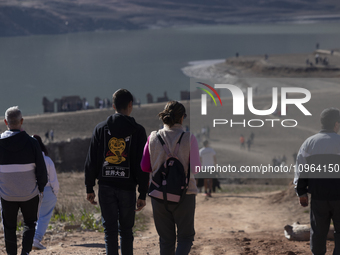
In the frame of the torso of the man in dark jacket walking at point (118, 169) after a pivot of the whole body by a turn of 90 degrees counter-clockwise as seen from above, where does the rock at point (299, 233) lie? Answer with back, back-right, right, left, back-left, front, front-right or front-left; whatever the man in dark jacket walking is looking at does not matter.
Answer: back-right

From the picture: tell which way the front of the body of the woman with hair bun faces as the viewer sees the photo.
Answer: away from the camera

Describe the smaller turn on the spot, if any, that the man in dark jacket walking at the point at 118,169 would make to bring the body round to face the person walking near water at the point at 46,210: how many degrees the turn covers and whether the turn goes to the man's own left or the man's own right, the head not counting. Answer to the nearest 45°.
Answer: approximately 45° to the man's own left

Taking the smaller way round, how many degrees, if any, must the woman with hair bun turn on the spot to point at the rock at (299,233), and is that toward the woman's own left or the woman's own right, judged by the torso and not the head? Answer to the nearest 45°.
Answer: approximately 45° to the woman's own right

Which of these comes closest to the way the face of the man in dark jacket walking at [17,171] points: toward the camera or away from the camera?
away from the camera

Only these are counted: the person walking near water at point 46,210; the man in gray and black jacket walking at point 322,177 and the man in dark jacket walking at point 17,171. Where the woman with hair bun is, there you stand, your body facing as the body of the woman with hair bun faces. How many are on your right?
1

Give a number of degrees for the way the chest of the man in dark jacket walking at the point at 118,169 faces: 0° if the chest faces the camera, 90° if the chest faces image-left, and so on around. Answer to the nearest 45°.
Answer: approximately 180°

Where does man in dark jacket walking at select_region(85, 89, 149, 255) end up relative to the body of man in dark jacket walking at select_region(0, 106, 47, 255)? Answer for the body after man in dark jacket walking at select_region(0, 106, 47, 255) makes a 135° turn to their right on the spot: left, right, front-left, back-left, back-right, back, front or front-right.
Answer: front

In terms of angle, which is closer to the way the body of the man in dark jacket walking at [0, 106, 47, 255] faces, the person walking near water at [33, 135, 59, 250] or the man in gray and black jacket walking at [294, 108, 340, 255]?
the person walking near water

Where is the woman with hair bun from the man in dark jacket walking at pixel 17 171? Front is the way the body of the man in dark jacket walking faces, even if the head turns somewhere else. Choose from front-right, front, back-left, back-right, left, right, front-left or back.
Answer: back-right

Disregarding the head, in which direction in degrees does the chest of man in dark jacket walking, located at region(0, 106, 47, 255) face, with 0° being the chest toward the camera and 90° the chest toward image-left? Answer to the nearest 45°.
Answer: approximately 180°
